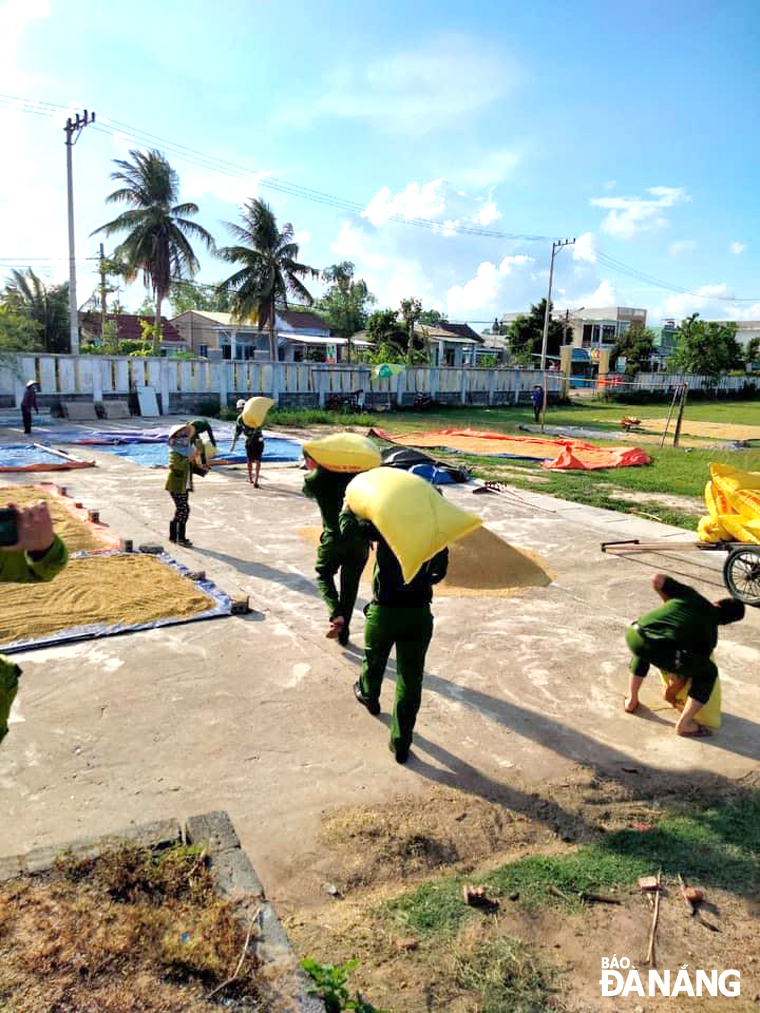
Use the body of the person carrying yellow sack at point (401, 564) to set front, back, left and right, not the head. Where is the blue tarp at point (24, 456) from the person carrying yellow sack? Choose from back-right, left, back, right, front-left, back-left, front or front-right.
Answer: front-left

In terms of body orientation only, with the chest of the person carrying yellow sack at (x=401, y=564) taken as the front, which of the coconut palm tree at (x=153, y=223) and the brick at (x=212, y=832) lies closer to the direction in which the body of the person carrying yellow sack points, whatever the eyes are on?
the coconut palm tree

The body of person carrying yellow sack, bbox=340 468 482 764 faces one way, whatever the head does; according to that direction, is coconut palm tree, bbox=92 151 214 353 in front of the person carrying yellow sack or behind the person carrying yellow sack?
in front

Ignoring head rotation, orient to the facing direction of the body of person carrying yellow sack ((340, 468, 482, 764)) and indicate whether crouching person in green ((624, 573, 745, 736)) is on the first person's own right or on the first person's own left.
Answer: on the first person's own right

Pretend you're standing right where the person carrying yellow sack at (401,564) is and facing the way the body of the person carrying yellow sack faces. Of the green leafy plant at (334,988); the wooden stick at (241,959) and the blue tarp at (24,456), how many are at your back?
2

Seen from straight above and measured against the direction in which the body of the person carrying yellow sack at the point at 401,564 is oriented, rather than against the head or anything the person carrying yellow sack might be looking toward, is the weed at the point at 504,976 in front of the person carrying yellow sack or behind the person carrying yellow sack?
behind

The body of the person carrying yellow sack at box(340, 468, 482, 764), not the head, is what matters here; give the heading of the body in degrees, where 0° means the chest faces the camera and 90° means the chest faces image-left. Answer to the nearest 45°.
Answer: approximately 180°

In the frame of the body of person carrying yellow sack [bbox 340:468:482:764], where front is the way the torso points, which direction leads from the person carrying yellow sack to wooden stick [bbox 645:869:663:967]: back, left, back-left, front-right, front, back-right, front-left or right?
back-right

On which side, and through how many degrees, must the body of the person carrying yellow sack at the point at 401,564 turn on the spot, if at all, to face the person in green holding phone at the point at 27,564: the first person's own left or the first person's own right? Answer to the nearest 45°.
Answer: approximately 135° to the first person's own left

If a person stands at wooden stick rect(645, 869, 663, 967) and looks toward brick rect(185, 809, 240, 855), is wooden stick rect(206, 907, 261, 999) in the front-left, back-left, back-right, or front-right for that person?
front-left

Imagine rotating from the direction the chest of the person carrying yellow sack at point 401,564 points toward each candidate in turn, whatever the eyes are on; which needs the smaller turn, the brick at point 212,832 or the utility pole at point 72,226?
the utility pole

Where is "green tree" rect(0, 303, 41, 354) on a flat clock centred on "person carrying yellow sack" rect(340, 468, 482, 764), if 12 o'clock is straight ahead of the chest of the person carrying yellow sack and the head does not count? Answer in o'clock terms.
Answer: The green tree is roughly at 11 o'clock from the person carrying yellow sack.

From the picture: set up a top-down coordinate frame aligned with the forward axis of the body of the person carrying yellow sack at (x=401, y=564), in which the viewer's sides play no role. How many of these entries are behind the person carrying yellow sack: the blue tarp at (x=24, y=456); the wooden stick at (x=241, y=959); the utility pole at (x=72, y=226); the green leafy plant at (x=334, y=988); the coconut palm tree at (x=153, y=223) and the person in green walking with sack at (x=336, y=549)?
2
